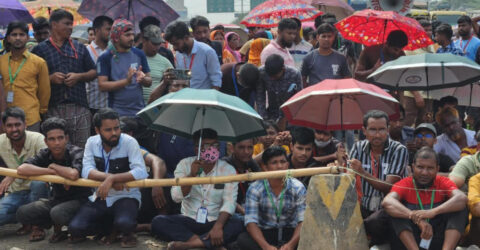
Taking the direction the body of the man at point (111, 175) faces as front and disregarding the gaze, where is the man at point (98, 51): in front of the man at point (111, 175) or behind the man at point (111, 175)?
behind

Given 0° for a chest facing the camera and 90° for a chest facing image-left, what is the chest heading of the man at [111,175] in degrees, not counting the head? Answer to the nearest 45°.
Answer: approximately 0°

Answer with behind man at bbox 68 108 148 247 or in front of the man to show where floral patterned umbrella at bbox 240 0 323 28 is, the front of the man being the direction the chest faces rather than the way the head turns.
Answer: behind

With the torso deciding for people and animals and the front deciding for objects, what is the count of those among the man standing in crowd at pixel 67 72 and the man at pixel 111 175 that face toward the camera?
2

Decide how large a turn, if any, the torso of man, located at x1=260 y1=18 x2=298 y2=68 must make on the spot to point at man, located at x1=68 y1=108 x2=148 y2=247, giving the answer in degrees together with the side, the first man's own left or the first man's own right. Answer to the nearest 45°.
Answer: approximately 90° to the first man's own right

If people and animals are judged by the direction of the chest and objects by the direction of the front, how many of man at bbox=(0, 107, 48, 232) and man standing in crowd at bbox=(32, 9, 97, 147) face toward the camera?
2

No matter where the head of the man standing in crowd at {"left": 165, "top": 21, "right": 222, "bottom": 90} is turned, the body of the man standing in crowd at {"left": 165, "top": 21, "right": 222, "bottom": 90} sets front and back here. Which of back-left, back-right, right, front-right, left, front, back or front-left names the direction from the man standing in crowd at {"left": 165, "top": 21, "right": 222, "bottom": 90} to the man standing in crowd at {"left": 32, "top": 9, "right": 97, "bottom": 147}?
front-right

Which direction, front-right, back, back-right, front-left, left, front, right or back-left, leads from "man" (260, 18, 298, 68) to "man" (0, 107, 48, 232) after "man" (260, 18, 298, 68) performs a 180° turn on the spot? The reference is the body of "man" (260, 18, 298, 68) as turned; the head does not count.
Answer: left
